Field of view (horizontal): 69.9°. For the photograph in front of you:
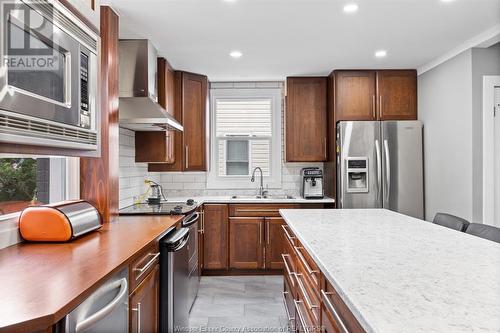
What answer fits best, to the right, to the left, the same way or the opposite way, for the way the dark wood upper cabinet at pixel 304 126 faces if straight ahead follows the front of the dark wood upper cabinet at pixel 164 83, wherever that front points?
to the right

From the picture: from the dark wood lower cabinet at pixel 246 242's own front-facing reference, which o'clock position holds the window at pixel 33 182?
The window is roughly at 1 o'clock from the dark wood lower cabinet.

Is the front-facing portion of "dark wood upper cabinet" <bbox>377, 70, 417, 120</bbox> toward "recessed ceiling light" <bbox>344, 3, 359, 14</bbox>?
yes

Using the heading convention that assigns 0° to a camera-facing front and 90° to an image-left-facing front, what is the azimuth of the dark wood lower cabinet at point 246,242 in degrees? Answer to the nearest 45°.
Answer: approximately 0°

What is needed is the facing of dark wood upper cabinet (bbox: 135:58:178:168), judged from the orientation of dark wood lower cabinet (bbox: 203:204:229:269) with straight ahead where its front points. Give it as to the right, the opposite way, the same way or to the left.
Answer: to the left

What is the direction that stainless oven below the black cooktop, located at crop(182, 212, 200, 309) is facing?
to the viewer's right

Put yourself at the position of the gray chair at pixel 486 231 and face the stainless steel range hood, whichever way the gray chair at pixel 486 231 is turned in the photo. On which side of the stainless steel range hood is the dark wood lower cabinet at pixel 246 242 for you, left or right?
right

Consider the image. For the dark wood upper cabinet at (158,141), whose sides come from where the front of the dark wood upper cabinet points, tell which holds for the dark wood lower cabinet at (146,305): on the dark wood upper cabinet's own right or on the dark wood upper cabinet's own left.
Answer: on the dark wood upper cabinet's own right

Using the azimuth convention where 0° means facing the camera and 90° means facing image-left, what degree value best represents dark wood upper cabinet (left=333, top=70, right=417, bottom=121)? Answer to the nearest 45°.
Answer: approximately 0°

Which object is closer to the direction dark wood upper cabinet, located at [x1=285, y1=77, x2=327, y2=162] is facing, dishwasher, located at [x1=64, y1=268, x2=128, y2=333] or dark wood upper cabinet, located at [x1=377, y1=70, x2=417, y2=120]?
the dishwasher

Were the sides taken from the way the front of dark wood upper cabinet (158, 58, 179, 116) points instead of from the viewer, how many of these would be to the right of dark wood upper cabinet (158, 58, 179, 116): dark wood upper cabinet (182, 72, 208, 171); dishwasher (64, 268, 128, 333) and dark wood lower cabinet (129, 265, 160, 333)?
2

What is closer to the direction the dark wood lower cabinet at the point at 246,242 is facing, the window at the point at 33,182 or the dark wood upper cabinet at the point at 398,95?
the window
